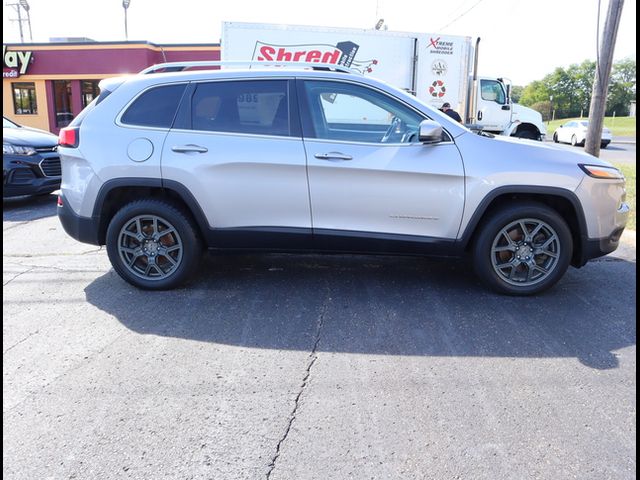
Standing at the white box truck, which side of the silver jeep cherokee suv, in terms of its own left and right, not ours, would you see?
left

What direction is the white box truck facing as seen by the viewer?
to the viewer's right

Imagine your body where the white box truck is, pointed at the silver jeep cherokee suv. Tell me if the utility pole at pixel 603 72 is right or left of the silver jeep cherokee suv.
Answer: left

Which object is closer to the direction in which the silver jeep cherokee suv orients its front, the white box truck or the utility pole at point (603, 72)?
the utility pole

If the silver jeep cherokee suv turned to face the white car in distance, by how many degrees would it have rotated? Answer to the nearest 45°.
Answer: approximately 45° to its left

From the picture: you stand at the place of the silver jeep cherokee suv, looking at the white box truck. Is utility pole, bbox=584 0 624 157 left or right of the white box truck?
right

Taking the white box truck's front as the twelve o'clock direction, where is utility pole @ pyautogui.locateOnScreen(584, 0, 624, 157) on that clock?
The utility pole is roughly at 2 o'clock from the white box truck.

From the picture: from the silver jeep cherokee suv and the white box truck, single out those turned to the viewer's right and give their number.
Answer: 2

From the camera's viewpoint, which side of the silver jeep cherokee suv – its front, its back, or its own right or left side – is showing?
right

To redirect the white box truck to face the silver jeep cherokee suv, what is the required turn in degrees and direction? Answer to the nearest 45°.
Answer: approximately 90° to its right
